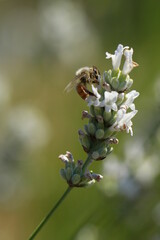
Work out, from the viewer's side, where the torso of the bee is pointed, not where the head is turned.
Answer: to the viewer's right
